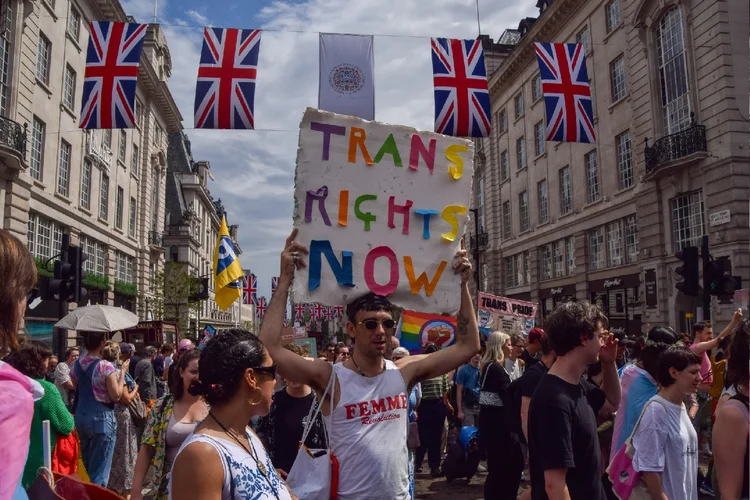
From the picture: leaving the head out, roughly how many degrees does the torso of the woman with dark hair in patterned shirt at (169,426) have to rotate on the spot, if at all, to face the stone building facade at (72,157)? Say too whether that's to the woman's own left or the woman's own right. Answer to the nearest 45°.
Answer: approximately 135° to the woman's own left

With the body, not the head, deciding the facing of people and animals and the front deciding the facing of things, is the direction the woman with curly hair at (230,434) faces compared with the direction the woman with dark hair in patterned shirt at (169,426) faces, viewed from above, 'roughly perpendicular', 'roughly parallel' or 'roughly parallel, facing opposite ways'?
roughly parallel

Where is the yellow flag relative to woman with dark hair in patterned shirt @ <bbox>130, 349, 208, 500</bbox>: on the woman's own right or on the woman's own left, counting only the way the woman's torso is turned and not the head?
on the woman's own left

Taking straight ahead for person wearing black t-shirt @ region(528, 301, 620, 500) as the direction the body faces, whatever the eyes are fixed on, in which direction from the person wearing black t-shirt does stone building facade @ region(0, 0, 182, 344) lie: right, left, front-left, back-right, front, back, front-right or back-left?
back-left

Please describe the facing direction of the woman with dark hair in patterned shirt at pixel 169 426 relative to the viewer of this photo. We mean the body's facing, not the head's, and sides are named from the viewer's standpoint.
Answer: facing the viewer and to the right of the viewer

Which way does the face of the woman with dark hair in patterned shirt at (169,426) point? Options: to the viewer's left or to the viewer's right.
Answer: to the viewer's right

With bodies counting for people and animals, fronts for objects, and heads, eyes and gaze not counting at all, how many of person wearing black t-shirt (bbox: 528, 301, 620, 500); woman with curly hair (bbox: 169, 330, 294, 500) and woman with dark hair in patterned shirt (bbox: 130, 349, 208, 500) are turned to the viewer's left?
0

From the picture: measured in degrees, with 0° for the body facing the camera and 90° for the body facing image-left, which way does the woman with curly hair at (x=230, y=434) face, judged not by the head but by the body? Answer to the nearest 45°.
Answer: approximately 315°

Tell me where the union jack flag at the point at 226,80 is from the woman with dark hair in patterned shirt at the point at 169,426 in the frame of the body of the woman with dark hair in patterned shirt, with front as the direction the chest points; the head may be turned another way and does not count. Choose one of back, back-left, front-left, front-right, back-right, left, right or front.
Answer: back-left

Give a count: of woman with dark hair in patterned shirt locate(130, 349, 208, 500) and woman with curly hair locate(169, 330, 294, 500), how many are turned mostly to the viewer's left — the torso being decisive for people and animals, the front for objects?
0
